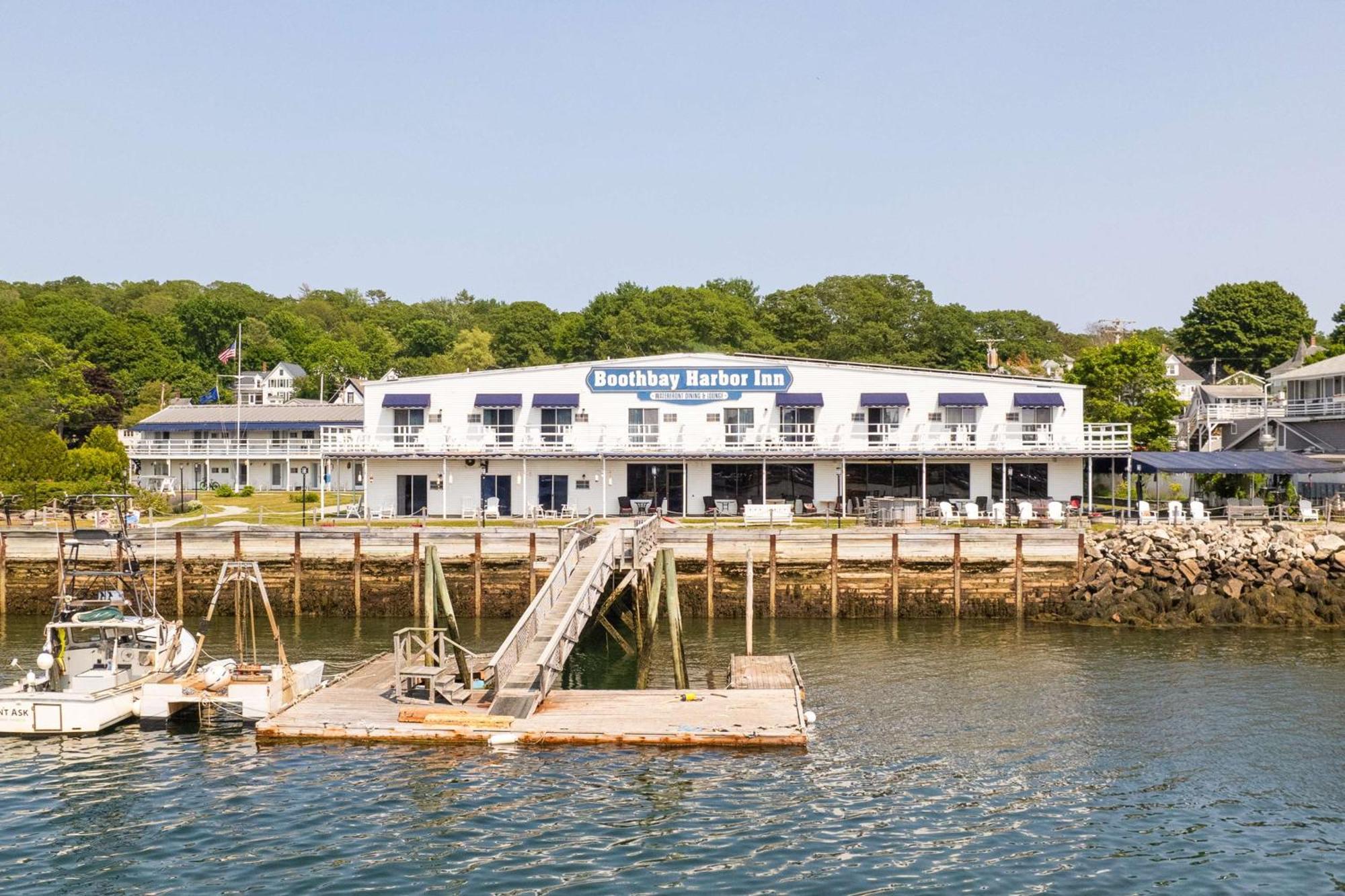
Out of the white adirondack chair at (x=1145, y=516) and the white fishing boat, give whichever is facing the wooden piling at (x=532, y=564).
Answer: the white fishing boat

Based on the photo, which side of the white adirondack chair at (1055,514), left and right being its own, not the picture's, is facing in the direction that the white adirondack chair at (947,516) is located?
right

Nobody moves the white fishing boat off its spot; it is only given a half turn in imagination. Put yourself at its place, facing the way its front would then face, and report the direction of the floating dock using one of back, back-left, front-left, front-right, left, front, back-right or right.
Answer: left

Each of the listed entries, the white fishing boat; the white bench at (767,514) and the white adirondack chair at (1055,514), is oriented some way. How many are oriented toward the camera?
2

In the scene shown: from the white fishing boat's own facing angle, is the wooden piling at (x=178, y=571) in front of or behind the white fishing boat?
in front

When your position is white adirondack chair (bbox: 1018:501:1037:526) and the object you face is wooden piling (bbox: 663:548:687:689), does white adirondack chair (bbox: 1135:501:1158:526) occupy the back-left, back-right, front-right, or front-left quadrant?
back-left

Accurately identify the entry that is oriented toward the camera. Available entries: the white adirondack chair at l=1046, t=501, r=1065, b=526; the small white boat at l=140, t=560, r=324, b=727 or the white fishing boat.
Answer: the white adirondack chair

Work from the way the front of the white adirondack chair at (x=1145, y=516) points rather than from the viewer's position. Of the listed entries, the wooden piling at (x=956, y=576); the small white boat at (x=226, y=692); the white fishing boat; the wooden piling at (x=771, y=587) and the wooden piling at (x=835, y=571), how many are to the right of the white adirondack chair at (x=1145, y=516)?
5

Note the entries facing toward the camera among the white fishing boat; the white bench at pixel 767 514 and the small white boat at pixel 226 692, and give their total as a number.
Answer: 1

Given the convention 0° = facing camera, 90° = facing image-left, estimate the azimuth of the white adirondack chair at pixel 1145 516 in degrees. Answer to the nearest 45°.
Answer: approximately 315°

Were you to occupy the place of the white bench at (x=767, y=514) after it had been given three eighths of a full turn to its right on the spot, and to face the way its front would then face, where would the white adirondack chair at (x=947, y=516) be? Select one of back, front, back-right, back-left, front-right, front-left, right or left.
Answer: back-right

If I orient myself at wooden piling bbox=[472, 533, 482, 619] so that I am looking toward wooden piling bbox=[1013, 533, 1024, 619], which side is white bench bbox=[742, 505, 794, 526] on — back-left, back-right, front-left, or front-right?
front-left

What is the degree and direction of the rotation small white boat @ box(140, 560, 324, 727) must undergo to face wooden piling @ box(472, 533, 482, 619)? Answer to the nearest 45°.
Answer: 0° — it already faces it

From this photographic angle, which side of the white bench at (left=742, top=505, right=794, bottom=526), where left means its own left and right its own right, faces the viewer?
front

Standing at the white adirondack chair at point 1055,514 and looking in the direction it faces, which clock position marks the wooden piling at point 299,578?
The wooden piling is roughly at 2 o'clock from the white adirondack chair.

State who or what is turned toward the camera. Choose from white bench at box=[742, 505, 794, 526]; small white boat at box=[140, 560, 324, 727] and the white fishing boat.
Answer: the white bench

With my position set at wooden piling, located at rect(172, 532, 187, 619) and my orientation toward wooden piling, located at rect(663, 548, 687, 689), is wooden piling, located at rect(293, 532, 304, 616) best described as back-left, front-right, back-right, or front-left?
front-left
